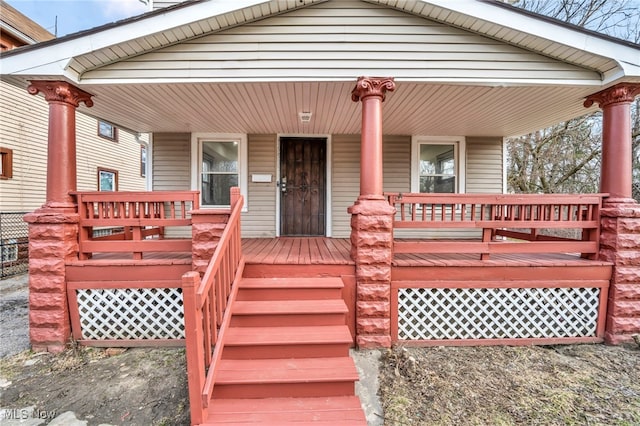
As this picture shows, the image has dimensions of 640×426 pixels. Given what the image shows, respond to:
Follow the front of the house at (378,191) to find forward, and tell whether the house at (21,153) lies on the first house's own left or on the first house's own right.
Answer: on the first house's own right

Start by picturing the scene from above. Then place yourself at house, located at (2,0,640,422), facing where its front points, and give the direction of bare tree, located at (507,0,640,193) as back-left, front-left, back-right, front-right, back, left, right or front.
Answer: back-left

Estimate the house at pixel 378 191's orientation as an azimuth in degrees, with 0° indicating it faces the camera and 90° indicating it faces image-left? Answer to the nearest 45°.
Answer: approximately 0°
